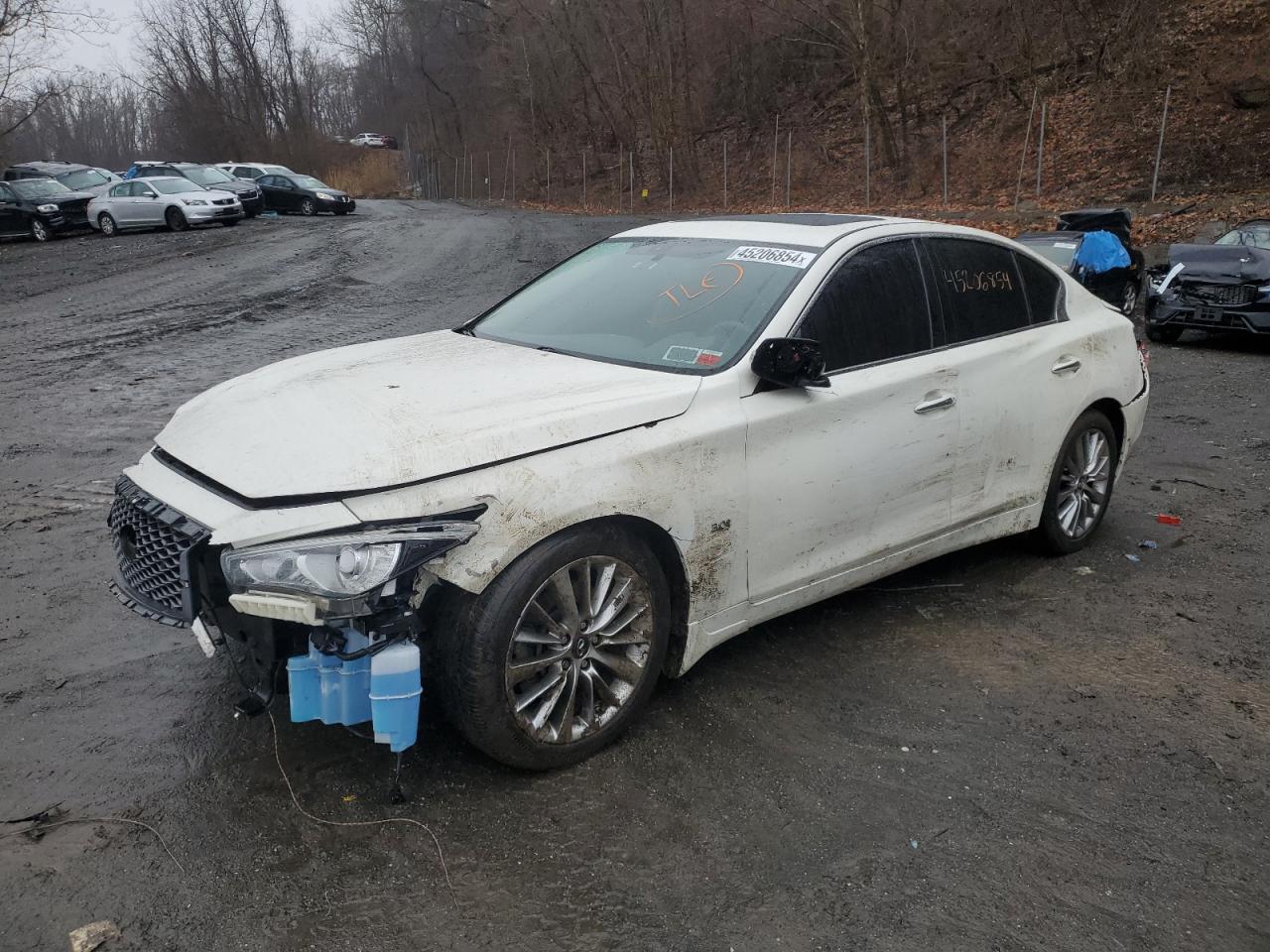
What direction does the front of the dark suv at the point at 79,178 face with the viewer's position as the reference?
facing the viewer and to the right of the viewer

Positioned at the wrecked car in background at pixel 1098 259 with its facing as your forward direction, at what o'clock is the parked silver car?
The parked silver car is roughly at 2 o'clock from the wrecked car in background.

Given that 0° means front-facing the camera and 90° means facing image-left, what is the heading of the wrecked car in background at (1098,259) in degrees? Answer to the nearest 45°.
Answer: approximately 45°

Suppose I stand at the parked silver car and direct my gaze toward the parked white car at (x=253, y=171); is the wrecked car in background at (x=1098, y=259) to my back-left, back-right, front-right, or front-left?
back-right

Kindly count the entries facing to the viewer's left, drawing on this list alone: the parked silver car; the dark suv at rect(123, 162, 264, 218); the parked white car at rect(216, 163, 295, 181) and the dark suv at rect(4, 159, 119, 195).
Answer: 0

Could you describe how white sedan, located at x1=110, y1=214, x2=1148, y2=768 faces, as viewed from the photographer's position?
facing the viewer and to the left of the viewer

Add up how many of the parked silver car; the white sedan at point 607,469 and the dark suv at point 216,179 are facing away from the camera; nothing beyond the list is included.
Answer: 0

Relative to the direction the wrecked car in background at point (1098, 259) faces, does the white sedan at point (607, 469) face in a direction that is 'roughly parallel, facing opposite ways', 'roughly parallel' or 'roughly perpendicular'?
roughly parallel

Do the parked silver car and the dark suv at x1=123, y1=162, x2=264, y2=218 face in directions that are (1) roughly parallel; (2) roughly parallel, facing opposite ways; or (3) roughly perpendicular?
roughly parallel

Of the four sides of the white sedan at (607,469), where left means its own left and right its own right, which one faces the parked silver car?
right

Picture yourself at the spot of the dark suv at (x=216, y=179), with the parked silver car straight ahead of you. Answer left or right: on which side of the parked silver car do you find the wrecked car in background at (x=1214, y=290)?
left

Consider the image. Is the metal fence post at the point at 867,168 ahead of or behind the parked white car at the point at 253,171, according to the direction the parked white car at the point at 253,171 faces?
ahead

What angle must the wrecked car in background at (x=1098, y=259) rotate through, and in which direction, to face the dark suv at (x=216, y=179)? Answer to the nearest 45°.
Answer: approximately 45° to its right

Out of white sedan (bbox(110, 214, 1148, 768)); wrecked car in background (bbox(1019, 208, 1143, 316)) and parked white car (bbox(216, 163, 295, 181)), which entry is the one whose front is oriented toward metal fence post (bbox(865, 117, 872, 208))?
the parked white car

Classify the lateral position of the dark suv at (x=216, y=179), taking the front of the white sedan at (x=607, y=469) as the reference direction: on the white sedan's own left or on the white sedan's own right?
on the white sedan's own right

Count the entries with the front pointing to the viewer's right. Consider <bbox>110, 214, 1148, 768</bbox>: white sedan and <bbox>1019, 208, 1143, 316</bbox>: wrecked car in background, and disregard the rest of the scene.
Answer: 0
